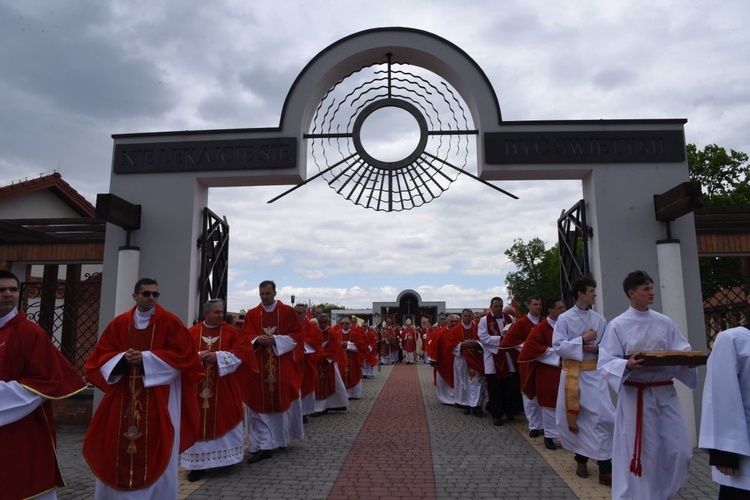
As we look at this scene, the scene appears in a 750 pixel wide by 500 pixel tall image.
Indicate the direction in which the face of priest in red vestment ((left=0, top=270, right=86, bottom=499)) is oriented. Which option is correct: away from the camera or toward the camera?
toward the camera

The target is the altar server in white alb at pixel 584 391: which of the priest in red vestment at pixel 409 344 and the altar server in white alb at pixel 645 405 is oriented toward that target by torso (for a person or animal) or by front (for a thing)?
the priest in red vestment

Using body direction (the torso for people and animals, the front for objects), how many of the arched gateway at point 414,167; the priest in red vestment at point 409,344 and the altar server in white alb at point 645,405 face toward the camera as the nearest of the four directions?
3

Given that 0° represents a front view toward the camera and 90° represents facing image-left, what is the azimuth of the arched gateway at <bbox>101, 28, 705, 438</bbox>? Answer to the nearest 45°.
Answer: approximately 0°

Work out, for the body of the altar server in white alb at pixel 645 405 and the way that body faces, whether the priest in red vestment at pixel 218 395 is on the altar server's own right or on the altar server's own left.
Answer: on the altar server's own right

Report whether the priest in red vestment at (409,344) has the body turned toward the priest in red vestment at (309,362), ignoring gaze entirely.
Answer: yes

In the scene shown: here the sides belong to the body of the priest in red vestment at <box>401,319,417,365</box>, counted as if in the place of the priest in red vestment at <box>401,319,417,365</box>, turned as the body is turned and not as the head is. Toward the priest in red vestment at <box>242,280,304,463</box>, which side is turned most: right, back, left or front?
front

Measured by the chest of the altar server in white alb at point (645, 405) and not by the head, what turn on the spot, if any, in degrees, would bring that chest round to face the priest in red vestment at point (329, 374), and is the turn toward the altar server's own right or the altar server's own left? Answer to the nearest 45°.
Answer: approximately 135° to the altar server's own right

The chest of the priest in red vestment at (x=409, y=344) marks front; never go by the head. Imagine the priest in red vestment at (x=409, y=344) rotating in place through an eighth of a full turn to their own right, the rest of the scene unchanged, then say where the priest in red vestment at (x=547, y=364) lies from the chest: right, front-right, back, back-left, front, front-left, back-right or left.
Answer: front-left

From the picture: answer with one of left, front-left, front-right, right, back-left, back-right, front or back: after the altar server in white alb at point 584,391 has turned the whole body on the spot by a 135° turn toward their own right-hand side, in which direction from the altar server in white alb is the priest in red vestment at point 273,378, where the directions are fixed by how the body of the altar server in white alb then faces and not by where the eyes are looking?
front

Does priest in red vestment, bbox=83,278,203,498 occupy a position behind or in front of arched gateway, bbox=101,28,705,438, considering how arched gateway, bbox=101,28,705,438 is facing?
in front

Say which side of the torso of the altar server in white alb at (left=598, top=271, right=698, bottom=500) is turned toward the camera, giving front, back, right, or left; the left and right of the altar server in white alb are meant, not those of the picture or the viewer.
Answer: front

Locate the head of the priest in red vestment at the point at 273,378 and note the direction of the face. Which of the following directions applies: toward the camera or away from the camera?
toward the camera

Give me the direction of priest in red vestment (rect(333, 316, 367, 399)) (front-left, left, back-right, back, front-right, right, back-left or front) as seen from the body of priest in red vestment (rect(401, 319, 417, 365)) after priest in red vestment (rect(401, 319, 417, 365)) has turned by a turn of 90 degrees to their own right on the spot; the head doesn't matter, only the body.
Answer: left
